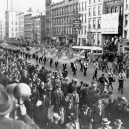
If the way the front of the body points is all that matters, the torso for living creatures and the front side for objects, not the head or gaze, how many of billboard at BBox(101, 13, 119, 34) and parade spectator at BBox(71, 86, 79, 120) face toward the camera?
1

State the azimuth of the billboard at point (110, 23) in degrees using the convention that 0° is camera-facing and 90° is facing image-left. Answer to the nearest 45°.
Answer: approximately 0°

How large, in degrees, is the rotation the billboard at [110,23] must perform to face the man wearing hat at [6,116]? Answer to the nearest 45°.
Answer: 0° — it already faces them

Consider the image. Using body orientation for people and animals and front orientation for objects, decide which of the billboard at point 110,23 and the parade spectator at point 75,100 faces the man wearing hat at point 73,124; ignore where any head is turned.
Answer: the billboard
